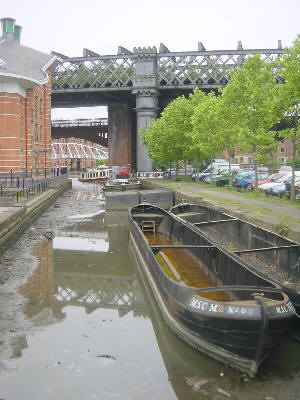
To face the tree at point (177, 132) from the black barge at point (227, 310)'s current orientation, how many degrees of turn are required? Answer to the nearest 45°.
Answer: approximately 135° to its left

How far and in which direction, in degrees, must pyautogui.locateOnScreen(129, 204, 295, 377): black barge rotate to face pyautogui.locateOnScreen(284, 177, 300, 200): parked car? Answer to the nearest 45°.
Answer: approximately 135° to its left

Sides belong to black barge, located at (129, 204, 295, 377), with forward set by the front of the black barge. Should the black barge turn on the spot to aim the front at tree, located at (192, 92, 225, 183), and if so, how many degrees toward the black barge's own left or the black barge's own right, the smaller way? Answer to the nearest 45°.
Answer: approximately 135° to the black barge's own left

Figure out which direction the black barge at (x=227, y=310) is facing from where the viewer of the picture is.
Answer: facing the viewer and to the right of the viewer

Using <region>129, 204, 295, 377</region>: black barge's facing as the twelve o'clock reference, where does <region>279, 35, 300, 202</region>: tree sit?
The tree is roughly at 8 o'clock from the black barge.

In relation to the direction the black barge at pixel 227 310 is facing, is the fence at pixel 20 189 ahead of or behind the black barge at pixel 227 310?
behind

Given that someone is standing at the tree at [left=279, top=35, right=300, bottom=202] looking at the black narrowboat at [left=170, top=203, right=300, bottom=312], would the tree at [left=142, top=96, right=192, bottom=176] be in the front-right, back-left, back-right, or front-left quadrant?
back-right
